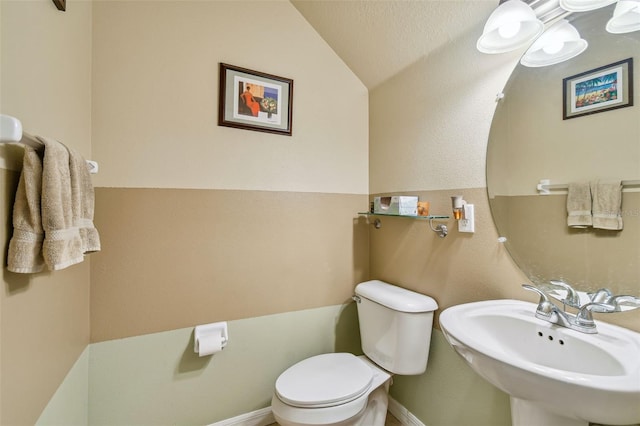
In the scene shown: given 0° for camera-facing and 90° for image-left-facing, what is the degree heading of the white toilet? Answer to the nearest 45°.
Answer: approximately 45°

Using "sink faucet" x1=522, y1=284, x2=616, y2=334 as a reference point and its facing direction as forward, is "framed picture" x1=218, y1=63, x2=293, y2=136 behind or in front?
in front

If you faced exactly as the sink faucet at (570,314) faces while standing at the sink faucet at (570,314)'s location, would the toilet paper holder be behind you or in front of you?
in front

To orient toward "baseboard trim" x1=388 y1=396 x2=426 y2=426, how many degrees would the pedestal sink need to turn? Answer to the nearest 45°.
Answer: approximately 90° to its right

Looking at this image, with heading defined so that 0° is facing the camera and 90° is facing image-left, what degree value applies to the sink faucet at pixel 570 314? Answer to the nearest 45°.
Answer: approximately 45°

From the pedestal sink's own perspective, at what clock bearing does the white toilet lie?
The white toilet is roughly at 2 o'clock from the pedestal sink.

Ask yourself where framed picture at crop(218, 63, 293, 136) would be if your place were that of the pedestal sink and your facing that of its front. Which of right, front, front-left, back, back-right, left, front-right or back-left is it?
front-right
